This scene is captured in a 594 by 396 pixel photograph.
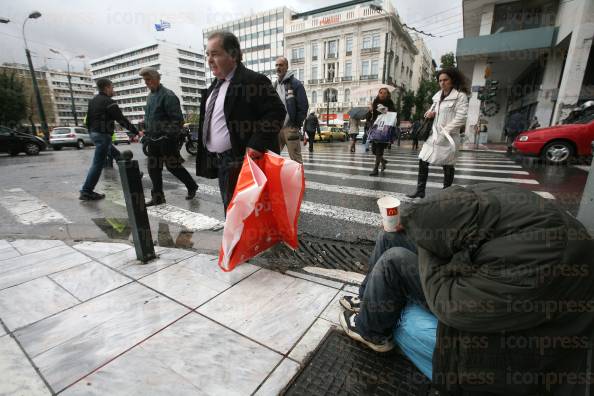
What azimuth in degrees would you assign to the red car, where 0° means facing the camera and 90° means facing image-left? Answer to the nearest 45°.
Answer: approximately 90°

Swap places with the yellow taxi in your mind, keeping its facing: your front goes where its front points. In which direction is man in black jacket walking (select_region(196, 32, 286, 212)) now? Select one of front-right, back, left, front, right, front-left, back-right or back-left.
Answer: front-left

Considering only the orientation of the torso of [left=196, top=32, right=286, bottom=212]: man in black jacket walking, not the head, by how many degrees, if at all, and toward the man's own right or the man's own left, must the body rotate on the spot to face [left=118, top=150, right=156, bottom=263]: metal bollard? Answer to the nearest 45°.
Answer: approximately 45° to the man's own right

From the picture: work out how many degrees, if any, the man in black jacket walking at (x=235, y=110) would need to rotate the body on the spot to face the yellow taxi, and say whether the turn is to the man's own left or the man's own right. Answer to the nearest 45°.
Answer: approximately 135° to the man's own right

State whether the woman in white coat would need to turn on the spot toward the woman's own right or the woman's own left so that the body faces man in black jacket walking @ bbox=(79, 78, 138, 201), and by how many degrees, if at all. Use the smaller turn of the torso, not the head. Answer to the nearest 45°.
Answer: approximately 45° to the woman's own right

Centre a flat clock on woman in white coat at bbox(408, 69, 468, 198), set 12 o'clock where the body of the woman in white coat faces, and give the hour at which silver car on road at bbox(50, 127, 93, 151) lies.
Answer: The silver car on road is roughly at 2 o'clock from the woman in white coat.

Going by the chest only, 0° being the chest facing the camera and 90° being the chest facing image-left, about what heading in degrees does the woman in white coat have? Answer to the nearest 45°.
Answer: approximately 45°

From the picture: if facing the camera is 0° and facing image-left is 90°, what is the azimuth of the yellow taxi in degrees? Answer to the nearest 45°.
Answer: approximately 45°

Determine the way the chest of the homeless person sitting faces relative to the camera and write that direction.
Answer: to the viewer's left
